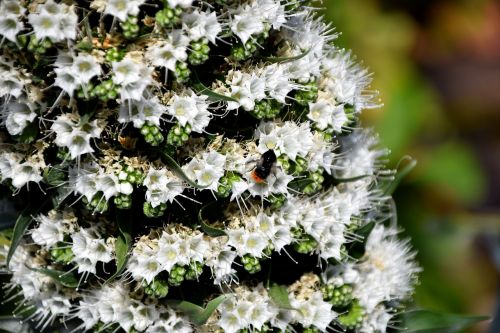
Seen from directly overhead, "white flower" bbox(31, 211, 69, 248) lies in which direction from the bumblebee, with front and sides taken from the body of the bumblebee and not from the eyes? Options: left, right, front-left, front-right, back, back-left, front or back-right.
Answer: back-left

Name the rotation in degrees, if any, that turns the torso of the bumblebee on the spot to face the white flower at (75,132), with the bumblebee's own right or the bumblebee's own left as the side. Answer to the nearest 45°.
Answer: approximately 135° to the bumblebee's own left

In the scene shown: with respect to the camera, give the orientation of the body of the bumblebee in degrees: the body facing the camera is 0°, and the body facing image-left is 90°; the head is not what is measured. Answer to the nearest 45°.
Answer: approximately 225°
